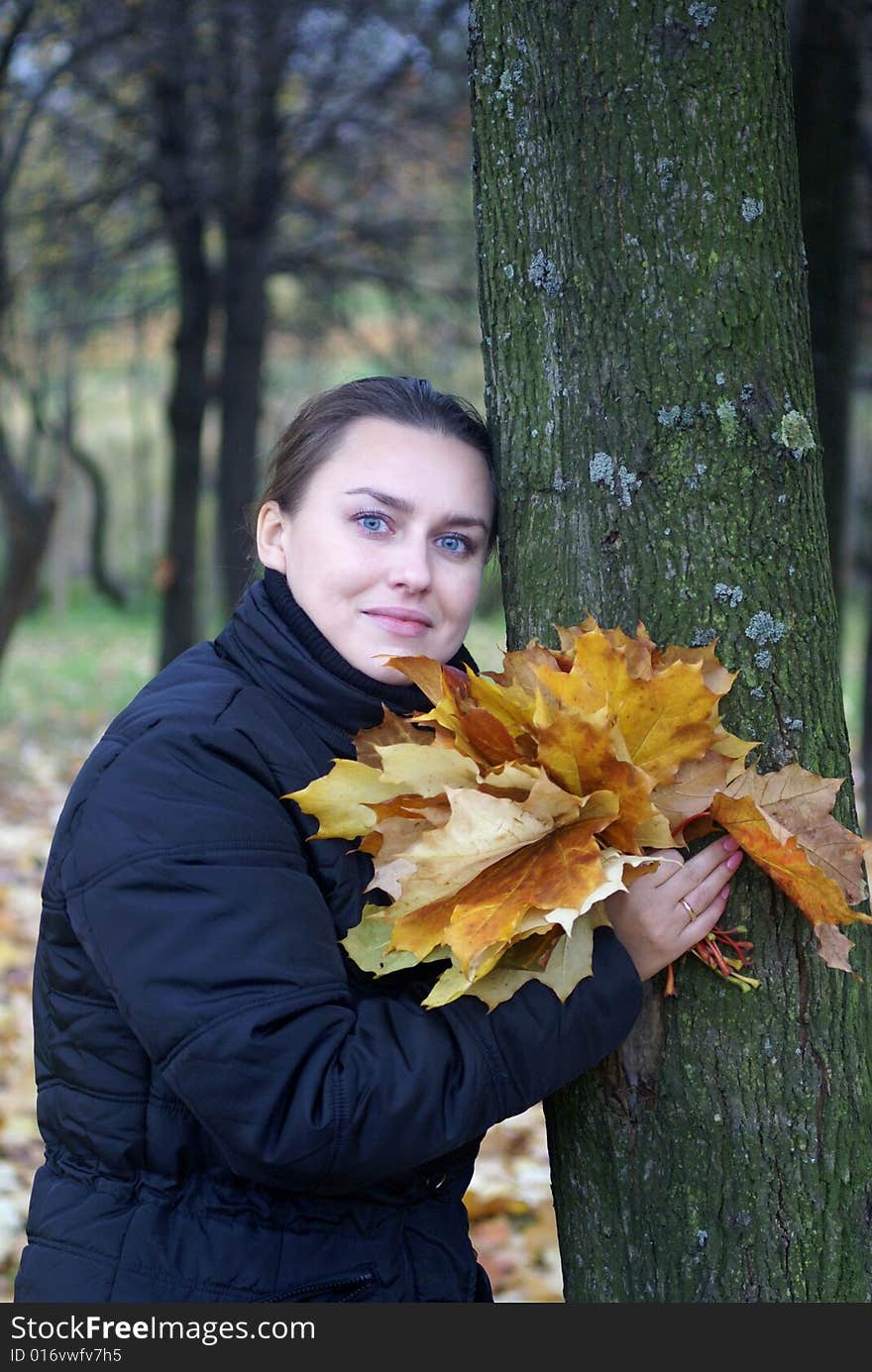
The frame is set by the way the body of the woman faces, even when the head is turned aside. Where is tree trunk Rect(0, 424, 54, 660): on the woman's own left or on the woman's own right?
on the woman's own left

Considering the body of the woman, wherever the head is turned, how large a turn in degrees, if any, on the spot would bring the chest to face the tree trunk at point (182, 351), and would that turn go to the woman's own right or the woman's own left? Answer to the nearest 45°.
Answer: approximately 90° to the woman's own left

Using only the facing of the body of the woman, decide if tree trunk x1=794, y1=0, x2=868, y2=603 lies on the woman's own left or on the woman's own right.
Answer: on the woman's own left

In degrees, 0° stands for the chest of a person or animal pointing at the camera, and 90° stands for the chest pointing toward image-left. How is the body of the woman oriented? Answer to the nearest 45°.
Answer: approximately 270°

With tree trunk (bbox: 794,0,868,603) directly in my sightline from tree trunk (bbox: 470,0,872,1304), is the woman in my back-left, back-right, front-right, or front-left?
back-left

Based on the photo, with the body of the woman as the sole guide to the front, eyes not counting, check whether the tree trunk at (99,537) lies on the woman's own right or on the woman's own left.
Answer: on the woman's own left

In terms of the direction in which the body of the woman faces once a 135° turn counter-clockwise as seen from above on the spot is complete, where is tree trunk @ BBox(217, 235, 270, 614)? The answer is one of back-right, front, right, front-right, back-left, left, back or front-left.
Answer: front-right
